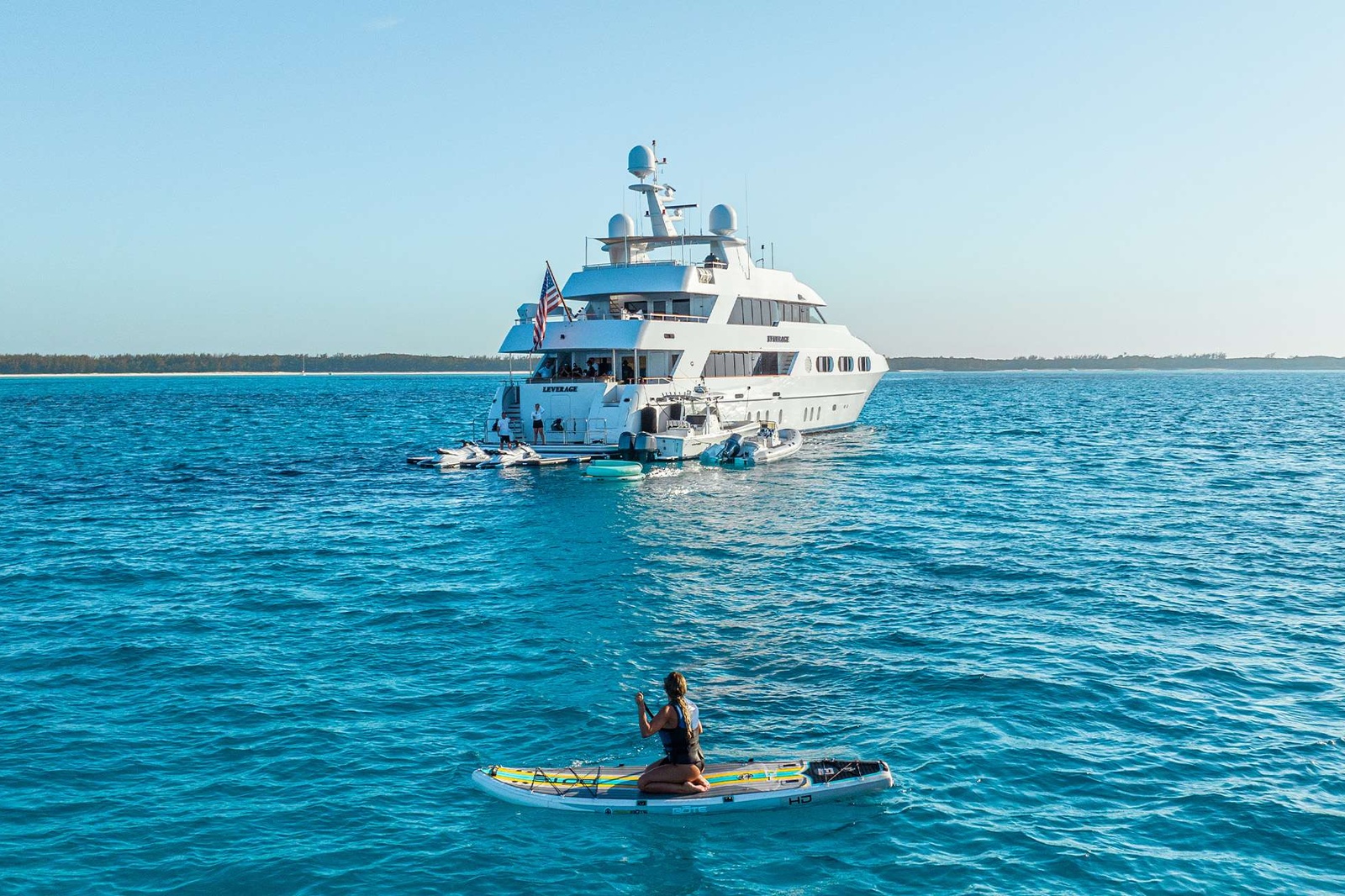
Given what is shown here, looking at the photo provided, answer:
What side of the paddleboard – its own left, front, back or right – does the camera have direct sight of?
left

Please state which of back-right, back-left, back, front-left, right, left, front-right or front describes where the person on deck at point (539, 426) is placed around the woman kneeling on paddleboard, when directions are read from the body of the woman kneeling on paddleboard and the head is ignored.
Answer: front-right

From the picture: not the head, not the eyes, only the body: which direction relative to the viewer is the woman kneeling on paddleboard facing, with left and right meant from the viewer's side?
facing away from the viewer and to the left of the viewer

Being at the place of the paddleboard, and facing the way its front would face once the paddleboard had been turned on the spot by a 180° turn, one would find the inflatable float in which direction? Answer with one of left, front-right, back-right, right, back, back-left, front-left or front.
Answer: left

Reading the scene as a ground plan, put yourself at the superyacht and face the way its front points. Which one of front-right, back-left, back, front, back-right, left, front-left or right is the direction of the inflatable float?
back-right

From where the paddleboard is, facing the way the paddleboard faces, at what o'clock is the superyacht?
The superyacht is roughly at 3 o'clock from the paddleboard.

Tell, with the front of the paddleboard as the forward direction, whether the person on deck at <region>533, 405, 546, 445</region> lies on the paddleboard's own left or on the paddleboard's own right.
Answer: on the paddleboard's own right

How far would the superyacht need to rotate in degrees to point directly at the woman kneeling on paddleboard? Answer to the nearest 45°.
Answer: approximately 135° to its right

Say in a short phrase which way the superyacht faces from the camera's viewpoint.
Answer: facing away from the viewer and to the right of the viewer

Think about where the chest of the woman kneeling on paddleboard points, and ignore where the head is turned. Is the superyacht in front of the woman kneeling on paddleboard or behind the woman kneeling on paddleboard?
in front

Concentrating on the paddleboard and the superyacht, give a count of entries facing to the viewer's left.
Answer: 1
